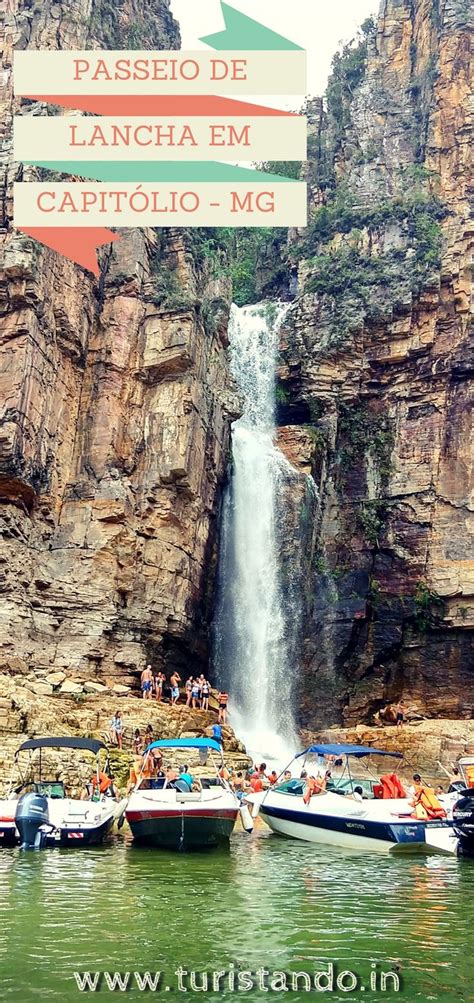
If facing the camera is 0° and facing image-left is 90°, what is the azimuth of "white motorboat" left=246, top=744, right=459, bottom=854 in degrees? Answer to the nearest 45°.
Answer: approximately 135°

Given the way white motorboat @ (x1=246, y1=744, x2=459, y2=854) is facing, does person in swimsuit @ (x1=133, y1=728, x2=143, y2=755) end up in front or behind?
in front
